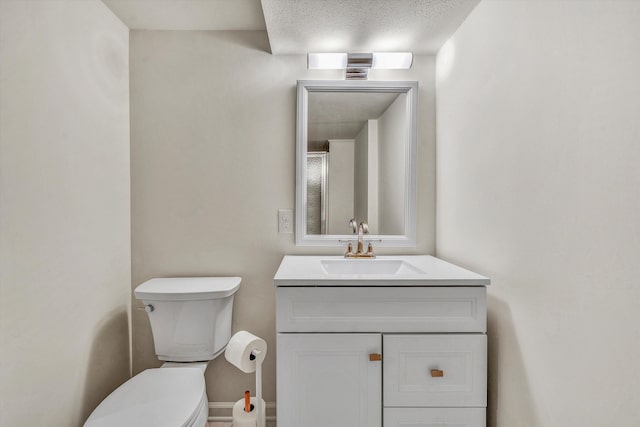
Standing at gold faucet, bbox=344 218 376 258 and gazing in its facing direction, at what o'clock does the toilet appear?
The toilet is roughly at 2 o'clock from the gold faucet.

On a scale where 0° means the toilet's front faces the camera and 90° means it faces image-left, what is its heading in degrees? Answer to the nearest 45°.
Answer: approximately 45°

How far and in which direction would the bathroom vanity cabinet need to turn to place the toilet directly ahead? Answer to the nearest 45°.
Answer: approximately 90° to its right

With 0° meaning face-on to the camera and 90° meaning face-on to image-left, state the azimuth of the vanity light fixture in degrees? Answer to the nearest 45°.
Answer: approximately 0°

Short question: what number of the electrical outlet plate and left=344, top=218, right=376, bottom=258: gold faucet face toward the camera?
2

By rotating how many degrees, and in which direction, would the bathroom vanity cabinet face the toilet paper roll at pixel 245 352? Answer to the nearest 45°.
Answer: approximately 90° to its right

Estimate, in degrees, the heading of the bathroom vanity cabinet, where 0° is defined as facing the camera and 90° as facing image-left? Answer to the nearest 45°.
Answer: approximately 0°
